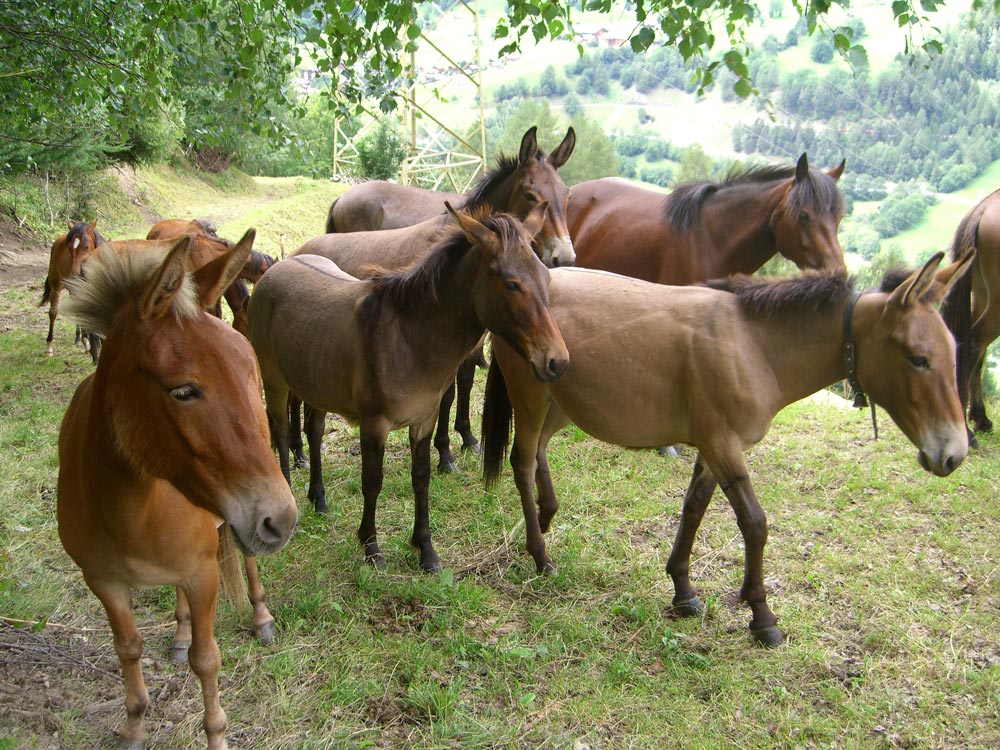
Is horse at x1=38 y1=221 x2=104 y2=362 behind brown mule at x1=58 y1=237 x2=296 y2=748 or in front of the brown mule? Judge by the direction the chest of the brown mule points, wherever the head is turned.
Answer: behind

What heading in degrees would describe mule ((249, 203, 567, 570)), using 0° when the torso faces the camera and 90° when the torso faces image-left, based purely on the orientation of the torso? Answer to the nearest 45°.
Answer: approximately 315°

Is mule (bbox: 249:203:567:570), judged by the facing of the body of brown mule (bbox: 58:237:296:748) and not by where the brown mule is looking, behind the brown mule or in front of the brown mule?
behind

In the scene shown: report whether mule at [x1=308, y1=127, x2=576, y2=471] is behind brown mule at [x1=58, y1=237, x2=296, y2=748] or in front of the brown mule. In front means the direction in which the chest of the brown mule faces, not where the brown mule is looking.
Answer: behind

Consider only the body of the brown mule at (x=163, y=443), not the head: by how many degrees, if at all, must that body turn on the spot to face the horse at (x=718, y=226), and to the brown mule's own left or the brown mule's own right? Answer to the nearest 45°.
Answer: approximately 135° to the brown mule's own left

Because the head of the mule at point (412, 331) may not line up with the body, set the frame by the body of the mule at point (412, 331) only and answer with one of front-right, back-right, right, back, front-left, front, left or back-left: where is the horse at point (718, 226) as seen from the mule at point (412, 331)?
left

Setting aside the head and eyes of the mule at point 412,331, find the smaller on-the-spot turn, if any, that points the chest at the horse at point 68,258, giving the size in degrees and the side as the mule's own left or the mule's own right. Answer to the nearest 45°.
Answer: approximately 180°

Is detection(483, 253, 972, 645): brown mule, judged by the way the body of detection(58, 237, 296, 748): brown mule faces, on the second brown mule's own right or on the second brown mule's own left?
on the second brown mule's own left

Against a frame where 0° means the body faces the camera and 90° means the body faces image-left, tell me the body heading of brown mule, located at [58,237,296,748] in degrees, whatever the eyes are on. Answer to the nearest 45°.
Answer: approximately 0°

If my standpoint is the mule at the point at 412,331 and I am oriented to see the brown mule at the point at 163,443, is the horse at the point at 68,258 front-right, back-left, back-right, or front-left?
back-right

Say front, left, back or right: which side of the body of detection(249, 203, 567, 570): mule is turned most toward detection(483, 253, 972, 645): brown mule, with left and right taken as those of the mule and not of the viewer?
front

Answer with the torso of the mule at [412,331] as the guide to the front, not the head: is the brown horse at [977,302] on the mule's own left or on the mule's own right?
on the mule's own left

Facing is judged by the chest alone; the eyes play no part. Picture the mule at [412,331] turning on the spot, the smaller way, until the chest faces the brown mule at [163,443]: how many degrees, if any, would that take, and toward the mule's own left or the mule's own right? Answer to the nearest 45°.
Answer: approximately 45° to the mule's own right
